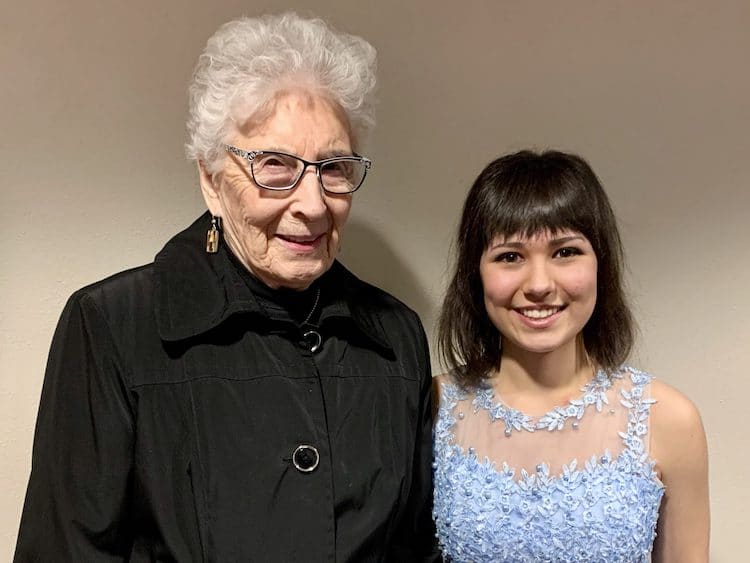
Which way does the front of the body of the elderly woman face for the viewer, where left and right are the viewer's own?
facing the viewer and to the right of the viewer

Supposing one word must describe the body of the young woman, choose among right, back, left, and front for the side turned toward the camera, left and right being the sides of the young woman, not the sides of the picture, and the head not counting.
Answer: front

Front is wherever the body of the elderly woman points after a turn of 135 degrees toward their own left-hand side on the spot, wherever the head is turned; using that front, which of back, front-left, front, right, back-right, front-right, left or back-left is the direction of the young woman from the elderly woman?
right
